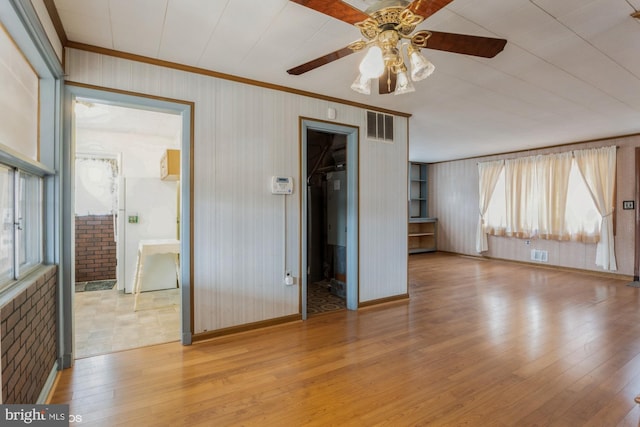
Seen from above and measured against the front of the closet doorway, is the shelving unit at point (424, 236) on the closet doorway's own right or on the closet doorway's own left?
on the closet doorway's own left

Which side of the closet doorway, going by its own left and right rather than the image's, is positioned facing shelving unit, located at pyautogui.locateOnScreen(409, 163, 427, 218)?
left

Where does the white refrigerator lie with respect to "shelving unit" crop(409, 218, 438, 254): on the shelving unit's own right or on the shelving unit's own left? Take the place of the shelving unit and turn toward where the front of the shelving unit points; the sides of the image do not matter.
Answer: on the shelving unit's own right
